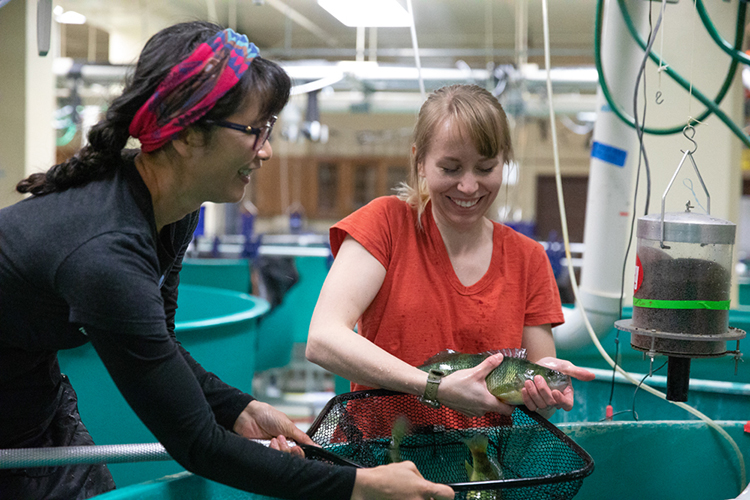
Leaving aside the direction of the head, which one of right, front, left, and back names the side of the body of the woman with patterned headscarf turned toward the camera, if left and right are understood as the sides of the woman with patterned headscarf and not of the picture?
right

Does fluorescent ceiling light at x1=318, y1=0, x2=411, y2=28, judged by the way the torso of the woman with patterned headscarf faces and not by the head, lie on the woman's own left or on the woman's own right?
on the woman's own left

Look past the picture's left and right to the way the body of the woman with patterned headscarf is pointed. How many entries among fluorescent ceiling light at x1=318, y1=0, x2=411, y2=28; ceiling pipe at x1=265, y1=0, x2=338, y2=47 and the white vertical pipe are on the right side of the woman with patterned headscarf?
0

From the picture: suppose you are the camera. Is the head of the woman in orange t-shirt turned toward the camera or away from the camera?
toward the camera

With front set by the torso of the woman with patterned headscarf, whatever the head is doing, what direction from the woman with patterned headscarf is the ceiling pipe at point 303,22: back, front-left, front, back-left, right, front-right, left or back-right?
left

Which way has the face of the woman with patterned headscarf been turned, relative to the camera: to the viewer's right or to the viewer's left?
to the viewer's right

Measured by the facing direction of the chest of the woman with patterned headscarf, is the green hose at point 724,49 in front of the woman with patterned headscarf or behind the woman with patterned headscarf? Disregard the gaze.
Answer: in front

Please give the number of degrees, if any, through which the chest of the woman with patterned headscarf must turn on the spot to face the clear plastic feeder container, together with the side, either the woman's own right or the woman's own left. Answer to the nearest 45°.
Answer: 0° — they already face it
